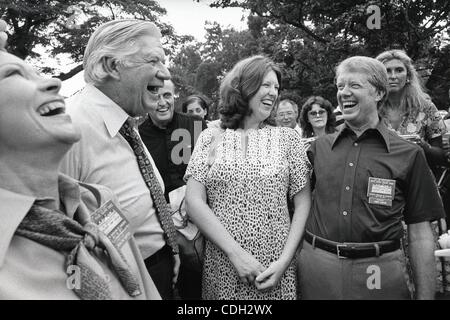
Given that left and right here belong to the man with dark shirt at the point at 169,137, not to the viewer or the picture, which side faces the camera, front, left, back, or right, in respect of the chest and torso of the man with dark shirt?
front

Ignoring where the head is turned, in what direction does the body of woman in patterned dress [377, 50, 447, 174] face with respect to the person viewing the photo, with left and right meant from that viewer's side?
facing the viewer and to the left of the viewer

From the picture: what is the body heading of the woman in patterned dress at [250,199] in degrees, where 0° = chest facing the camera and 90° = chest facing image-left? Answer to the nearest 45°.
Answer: approximately 0°

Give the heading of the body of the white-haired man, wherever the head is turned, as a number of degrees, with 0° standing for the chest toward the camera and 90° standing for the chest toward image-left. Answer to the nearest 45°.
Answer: approximately 270°

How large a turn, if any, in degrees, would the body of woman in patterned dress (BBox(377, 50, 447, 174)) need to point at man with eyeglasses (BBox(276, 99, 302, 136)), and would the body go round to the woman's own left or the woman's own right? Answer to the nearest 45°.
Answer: approximately 90° to the woman's own right

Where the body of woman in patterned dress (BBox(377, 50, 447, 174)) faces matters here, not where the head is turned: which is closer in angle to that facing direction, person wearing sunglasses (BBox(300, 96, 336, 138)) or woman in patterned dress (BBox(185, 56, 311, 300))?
the woman in patterned dress

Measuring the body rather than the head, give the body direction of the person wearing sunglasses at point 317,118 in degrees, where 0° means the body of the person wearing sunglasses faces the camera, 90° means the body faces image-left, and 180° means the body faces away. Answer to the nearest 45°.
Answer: approximately 0°

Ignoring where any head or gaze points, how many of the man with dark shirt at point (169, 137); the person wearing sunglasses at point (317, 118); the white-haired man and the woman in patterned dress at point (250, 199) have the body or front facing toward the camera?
3
